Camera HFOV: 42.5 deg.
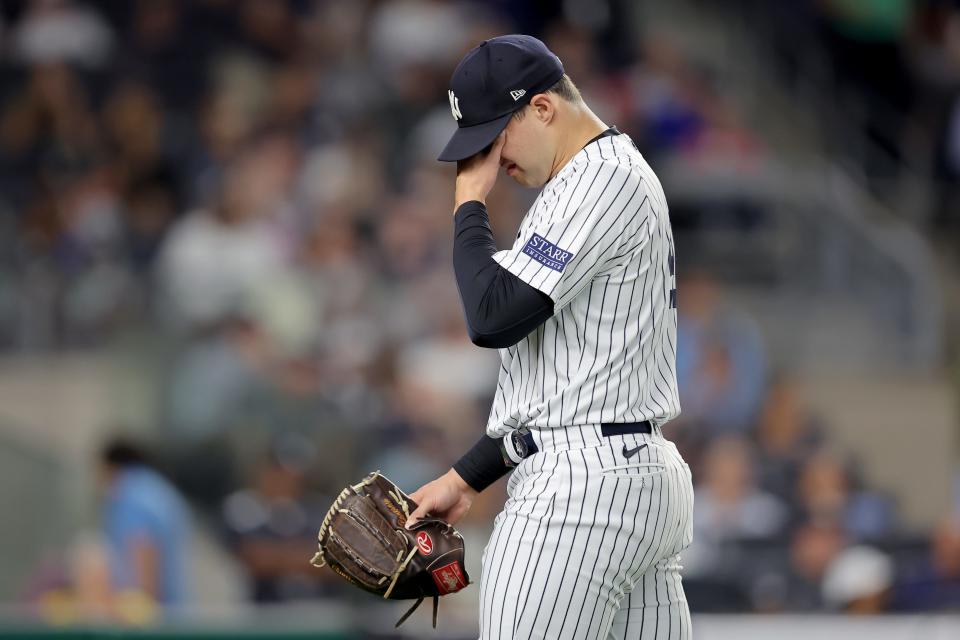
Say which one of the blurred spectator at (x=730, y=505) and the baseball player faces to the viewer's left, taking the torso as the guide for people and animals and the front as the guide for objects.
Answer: the baseball player

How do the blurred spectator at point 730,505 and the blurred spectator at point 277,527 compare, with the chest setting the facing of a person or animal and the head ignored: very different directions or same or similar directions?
same or similar directions

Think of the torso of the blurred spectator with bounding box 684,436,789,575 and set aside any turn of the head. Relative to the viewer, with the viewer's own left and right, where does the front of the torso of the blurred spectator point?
facing the viewer

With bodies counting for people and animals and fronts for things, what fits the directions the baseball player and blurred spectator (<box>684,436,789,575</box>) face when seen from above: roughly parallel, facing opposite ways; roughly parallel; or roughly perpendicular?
roughly perpendicular

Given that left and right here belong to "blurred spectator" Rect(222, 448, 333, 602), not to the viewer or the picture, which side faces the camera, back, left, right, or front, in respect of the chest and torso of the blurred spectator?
front

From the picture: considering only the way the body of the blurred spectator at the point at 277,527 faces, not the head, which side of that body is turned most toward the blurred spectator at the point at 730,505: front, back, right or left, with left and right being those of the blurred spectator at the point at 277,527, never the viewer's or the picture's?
left

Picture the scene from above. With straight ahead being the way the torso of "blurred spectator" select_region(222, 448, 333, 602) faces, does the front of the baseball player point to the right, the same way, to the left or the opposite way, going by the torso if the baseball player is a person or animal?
to the right

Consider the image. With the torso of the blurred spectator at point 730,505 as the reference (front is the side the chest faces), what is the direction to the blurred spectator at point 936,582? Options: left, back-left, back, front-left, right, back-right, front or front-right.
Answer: front-left

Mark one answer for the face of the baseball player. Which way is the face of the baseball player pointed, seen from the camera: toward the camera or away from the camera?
toward the camera

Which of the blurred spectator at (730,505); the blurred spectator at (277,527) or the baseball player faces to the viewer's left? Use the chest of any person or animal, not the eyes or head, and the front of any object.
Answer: the baseball player

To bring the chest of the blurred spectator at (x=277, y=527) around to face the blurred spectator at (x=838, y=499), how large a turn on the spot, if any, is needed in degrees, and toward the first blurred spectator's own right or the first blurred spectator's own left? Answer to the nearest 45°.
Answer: approximately 90° to the first blurred spectator's own left

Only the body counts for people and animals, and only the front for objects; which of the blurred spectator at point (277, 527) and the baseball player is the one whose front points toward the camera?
the blurred spectator

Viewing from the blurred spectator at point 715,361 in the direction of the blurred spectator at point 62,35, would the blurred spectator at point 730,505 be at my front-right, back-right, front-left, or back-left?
back-left
